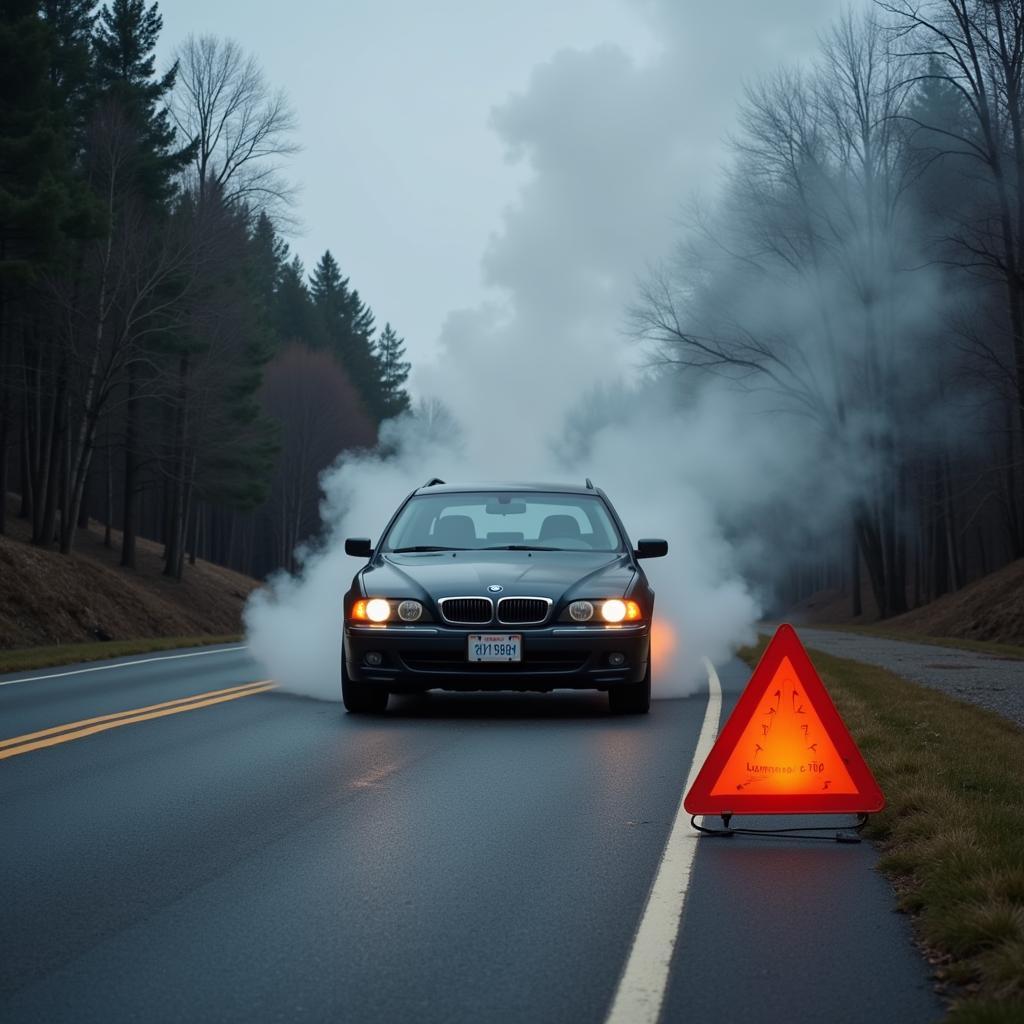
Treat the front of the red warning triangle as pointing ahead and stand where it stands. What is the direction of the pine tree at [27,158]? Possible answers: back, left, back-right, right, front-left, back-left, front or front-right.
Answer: back-right

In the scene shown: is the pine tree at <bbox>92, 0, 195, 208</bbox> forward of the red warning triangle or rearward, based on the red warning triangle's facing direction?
rearward

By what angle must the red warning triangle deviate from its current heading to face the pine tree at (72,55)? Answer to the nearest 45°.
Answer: approximately 135° to its right
